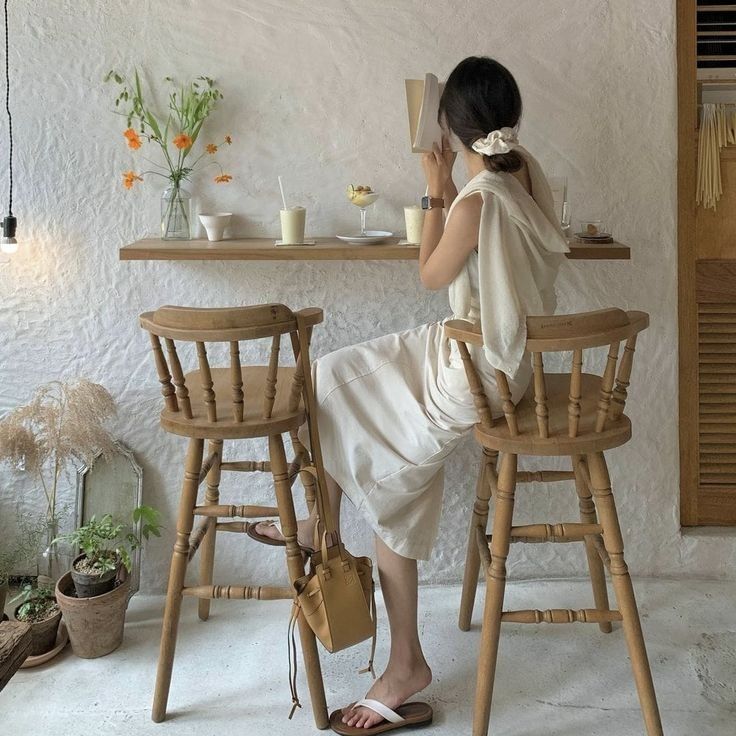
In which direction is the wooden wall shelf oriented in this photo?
toward the camera

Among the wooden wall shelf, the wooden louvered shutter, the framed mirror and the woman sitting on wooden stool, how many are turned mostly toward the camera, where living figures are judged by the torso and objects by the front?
3

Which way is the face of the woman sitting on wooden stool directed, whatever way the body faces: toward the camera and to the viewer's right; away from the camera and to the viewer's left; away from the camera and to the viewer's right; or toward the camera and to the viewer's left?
away from the camera and to the viewer's left

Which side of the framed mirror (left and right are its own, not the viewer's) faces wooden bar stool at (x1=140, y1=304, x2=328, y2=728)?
front

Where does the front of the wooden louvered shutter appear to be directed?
toward the camera
